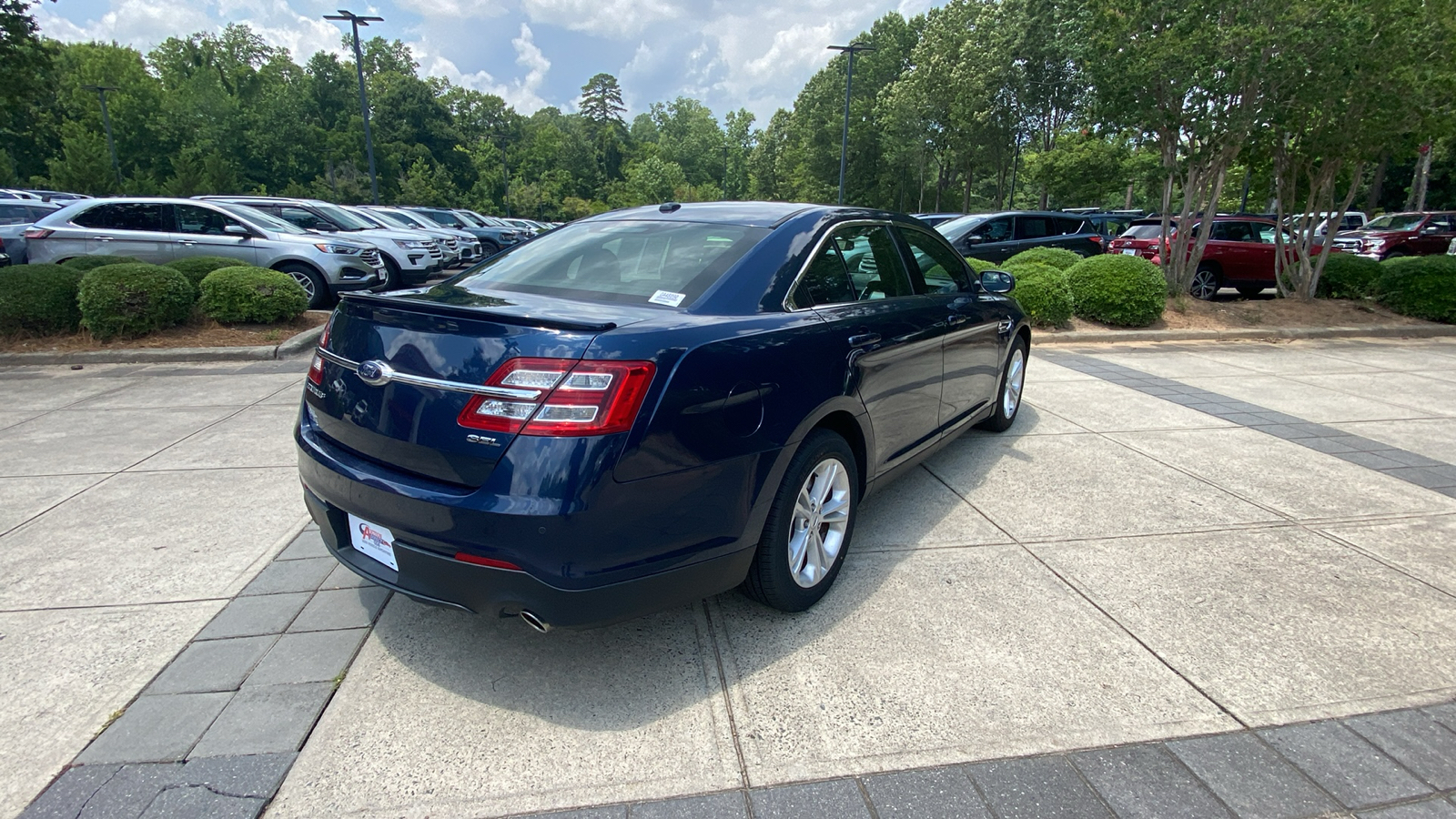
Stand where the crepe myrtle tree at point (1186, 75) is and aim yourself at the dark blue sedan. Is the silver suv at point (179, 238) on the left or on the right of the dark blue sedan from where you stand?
right

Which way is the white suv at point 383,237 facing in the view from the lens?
facing the viewer and to the right of the viewer

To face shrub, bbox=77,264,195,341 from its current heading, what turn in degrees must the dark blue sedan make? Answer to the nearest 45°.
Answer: approximately 90° to its left

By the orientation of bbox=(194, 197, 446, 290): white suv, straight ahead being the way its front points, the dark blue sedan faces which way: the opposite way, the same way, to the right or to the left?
to the left

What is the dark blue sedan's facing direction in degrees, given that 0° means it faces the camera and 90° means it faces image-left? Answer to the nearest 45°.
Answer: approximately 225°

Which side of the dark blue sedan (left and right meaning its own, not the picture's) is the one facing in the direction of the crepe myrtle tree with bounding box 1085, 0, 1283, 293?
front

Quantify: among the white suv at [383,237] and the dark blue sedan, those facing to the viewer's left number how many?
0

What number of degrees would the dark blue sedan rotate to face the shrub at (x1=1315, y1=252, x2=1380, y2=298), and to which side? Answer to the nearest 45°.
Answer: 0° — it already faces it

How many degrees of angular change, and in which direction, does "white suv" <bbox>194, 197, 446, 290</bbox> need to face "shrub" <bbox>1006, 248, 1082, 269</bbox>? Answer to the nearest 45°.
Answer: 0° — it already faces it

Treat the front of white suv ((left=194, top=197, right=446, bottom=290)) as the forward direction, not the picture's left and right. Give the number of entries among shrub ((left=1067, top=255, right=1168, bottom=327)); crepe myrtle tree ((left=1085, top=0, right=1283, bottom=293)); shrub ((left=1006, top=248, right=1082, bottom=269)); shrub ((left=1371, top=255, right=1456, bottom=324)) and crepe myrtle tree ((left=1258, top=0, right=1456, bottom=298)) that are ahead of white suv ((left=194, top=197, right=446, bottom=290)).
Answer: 5

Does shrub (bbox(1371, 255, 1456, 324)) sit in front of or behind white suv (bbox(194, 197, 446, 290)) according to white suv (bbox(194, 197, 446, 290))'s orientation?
in front

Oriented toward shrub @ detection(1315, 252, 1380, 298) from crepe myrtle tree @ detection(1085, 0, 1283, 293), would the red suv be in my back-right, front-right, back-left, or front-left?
front-left

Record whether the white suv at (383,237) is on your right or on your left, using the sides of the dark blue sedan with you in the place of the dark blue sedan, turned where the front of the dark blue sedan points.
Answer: on your left
